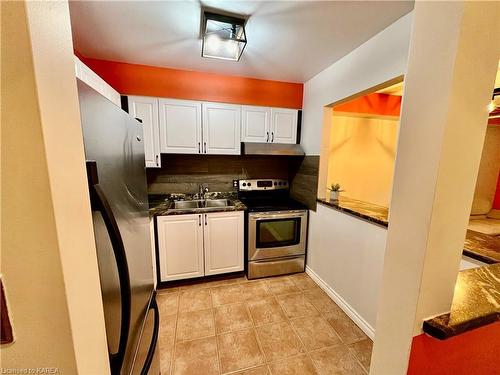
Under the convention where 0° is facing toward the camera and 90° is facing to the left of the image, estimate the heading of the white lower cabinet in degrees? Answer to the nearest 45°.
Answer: approximately 0°

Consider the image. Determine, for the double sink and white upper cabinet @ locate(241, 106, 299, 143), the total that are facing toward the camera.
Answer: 2

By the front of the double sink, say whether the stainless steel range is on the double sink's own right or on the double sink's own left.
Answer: on the double sink's own left
